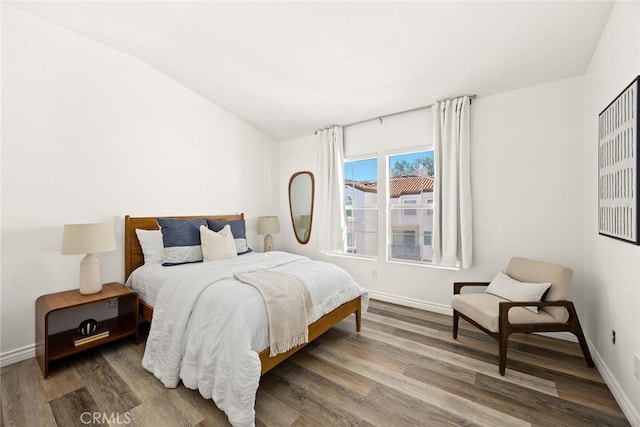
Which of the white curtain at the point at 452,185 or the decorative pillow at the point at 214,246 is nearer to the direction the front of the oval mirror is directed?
the decorative pillow

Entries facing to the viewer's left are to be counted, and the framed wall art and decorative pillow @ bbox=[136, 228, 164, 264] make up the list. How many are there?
1

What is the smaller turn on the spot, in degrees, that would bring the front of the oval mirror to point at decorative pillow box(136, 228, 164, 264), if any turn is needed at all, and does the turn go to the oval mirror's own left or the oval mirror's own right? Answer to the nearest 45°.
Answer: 0° — it already faces it

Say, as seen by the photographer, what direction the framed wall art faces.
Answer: facing to the left of the viewer

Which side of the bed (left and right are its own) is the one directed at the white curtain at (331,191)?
left

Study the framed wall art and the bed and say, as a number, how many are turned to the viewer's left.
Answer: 1
